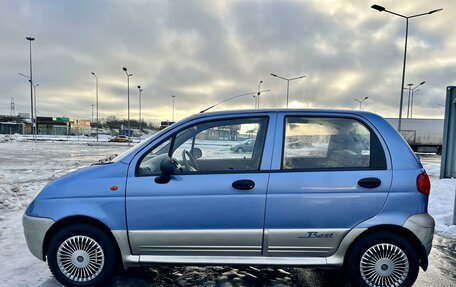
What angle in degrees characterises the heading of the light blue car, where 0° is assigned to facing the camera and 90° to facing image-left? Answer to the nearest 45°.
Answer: approximately 90°

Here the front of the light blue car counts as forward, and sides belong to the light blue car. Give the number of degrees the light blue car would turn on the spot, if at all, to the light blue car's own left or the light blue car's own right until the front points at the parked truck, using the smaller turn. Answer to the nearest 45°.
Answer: approximately 135° to the light blue car's own right
